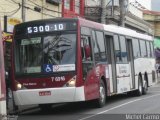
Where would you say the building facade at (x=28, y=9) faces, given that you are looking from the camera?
facing the viewer and to the right of the viewer

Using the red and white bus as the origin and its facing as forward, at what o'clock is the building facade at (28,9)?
The building facade is roughly at 4 o'clock from the red and white bus.

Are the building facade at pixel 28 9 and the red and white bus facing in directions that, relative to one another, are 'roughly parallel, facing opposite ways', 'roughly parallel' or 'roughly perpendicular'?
roughly perpendicular

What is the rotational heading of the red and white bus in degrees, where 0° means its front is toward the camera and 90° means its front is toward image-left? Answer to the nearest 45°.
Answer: approximately 45°

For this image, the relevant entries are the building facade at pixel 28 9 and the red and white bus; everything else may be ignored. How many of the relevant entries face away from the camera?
0

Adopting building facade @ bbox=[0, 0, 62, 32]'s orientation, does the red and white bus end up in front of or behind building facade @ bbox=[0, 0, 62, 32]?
in front
